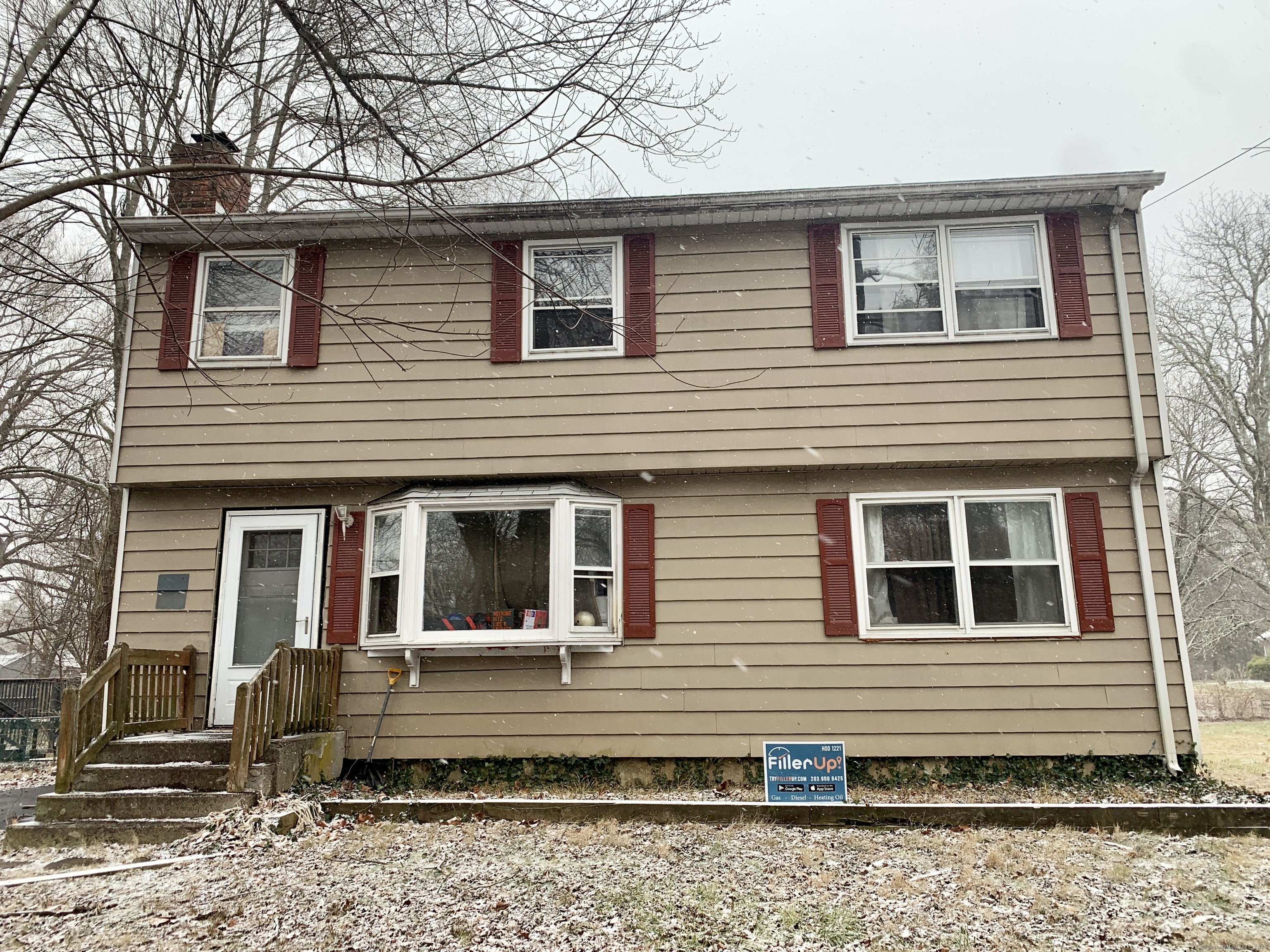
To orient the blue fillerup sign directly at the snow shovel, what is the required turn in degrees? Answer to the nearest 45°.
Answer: approximately 90° to its right

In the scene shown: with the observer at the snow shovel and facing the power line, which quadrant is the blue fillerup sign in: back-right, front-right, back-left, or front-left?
front-right

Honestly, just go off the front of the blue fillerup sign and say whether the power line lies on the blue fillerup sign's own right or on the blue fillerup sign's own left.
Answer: on the blue fillerup sign's own left

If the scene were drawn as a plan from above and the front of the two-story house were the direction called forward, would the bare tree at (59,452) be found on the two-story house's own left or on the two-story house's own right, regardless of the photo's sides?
on the two-story house's own right

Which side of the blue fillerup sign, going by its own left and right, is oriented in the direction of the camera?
front

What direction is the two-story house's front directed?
toward the camera
